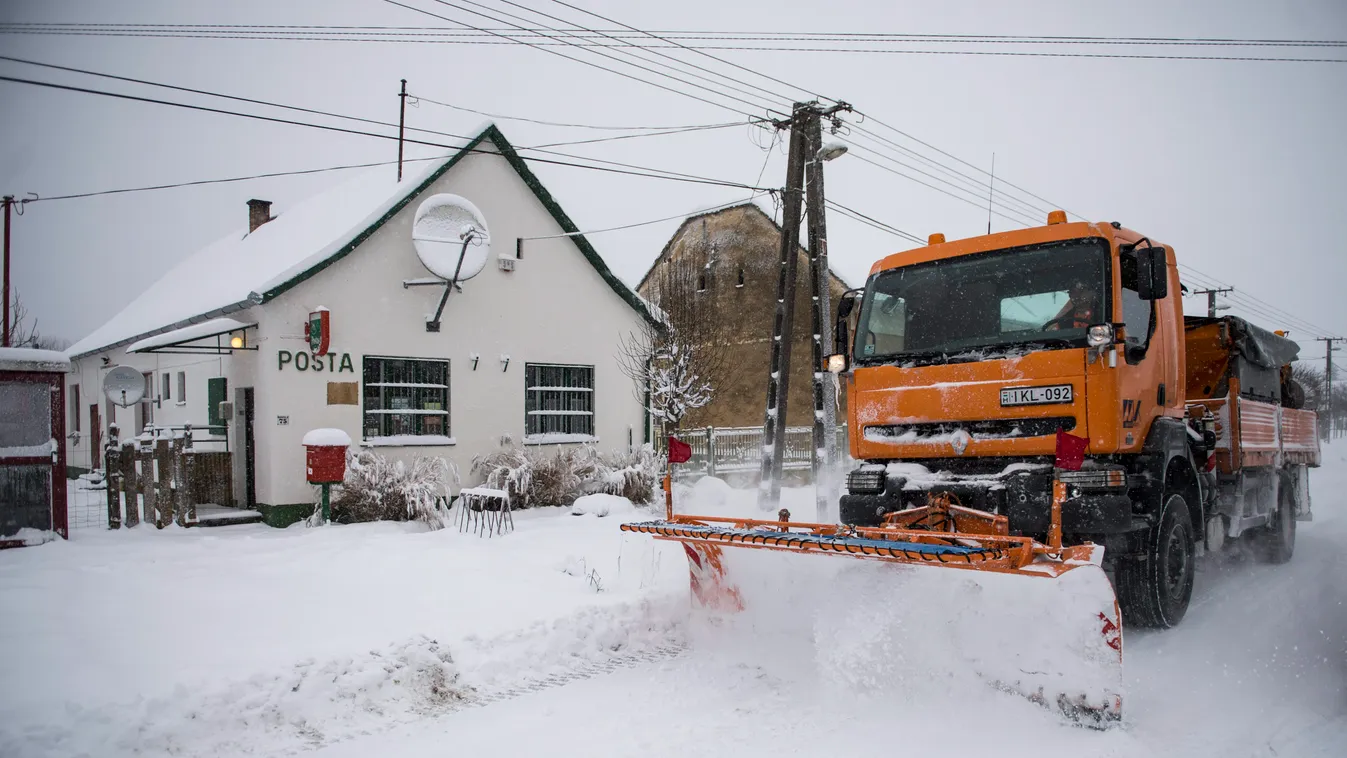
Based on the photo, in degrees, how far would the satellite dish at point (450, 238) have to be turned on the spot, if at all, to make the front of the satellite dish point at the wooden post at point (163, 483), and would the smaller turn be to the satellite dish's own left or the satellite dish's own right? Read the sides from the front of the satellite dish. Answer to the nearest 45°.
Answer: approximately 90° to the satellite dish's own right

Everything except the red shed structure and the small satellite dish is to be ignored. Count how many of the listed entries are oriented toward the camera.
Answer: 2

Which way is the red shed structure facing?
toward the camera

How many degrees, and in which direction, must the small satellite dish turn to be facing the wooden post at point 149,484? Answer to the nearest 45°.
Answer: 0° — it already faces it

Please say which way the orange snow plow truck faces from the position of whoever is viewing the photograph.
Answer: facing the viewer and to the left of the viewer

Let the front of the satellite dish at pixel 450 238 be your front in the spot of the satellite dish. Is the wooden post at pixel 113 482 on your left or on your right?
on your right

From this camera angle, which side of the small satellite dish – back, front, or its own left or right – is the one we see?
front

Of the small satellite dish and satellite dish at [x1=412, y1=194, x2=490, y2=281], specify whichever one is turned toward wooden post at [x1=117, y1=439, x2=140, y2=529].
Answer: the small satellite dish

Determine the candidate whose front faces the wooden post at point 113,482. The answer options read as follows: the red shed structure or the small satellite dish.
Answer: the small satellite dish
